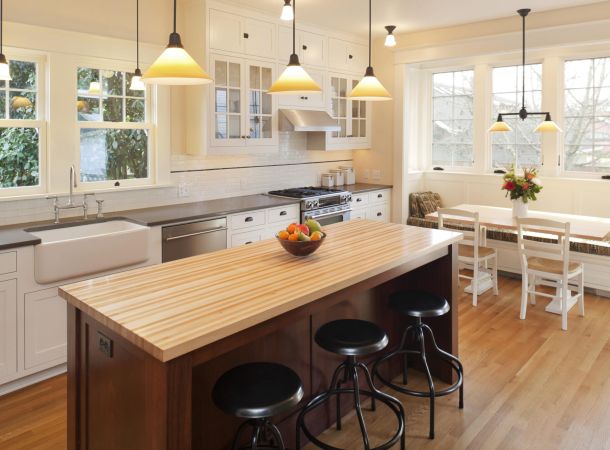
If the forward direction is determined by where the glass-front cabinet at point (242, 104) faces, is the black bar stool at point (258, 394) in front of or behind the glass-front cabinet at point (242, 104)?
in front

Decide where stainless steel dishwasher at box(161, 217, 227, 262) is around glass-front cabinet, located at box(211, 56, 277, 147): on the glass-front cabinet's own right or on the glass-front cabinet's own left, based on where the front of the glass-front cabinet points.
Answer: on the glass-front cabinet's own right

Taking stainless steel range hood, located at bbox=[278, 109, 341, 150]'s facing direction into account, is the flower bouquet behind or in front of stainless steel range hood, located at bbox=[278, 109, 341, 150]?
in front

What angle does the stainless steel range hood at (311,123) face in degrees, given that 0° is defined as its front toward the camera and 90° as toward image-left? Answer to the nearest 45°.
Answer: approximately 315°

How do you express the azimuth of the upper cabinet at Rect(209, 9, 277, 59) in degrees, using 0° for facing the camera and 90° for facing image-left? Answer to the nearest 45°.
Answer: approximately 315°

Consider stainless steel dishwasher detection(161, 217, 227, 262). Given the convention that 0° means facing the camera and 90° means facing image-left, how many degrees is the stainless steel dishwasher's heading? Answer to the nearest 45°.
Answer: approximately 315°

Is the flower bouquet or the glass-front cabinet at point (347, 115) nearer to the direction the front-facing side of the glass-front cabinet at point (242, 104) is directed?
the flower bouquet
